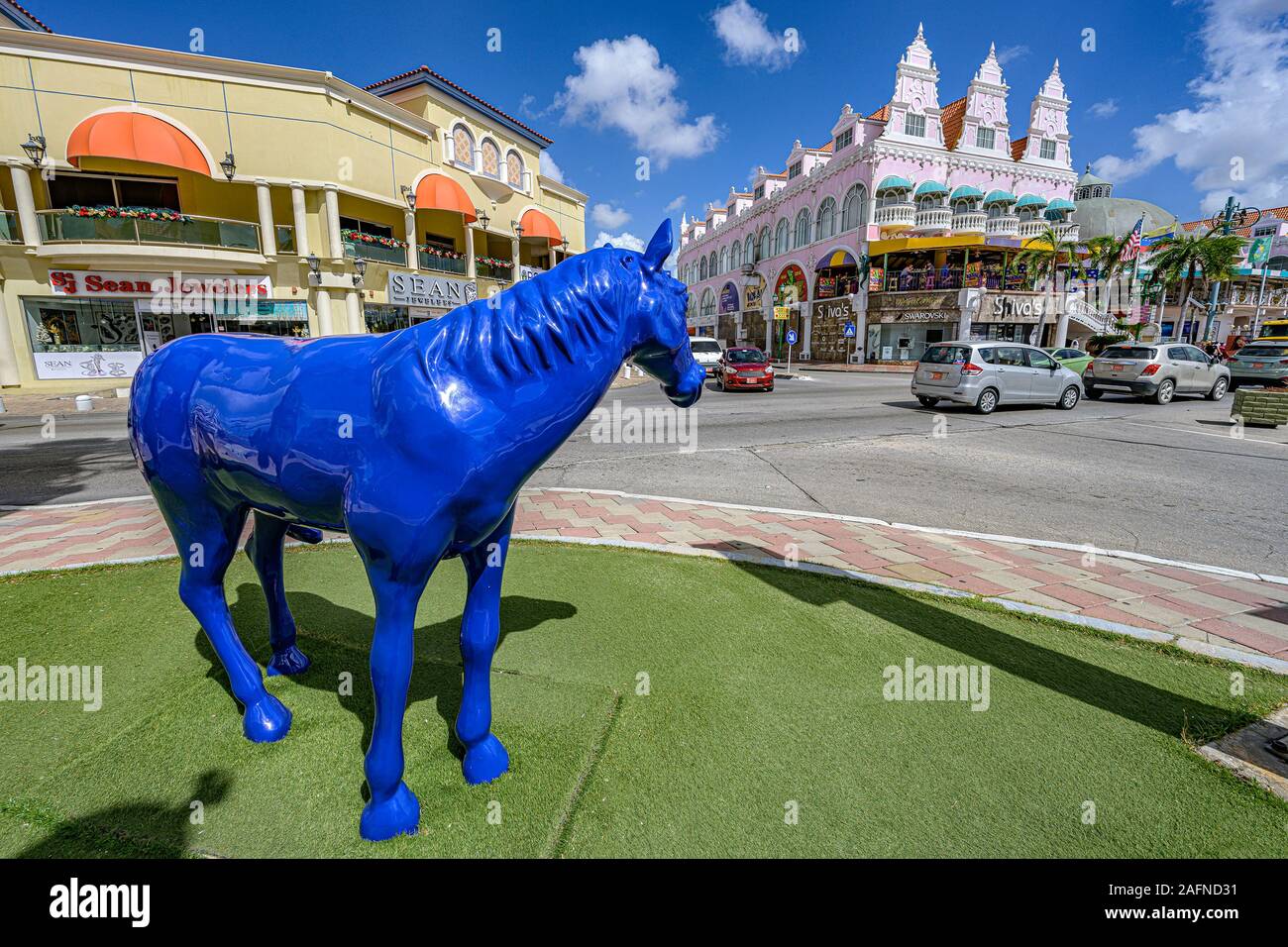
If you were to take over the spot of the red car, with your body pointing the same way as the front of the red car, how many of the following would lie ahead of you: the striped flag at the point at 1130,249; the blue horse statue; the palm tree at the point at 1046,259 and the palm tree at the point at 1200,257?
1

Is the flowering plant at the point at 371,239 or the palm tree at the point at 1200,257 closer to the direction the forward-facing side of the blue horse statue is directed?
the palm tree

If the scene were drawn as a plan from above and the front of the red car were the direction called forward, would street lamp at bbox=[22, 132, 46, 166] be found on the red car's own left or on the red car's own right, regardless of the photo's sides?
on the red car's own right

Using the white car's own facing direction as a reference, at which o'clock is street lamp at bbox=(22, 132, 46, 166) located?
The street lamp is roughly at 2 o'clock from the white car.

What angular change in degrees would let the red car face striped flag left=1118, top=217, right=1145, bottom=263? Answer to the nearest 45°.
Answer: approximately 135° to its left

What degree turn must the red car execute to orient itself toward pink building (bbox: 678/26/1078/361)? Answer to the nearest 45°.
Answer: approximately 135° to its left

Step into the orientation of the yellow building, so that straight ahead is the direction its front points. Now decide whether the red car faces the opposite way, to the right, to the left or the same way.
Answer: to the right

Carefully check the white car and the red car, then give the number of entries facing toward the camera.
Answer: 2

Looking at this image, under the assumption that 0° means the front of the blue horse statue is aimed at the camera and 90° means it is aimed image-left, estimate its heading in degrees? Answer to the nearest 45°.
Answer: approximately 315°

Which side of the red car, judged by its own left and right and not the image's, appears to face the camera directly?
front
